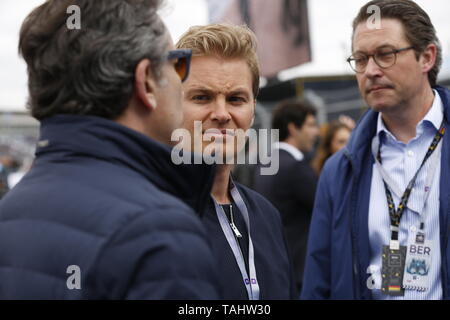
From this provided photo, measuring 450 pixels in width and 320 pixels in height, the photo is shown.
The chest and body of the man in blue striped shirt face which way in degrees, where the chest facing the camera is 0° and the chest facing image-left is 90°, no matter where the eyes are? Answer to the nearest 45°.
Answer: approximately 45°

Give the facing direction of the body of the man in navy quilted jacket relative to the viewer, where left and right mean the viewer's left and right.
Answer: facing away from the viewer and to the right of the viewer

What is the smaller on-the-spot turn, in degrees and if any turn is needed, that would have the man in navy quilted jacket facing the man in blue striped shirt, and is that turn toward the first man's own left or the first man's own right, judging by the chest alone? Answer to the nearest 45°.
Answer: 0° — they already face them

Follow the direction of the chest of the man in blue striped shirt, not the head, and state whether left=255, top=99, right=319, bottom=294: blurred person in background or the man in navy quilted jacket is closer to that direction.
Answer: the man in navy quilted jacket

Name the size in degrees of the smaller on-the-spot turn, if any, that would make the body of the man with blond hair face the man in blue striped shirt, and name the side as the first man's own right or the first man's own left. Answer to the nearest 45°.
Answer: approximately 135° to the first man's own left

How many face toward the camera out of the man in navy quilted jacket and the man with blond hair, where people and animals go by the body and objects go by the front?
1
